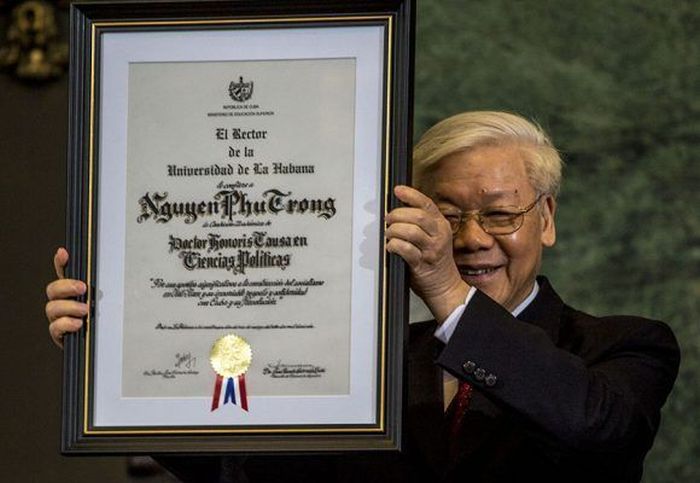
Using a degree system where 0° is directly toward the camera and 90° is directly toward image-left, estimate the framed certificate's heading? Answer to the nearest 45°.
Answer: approximately 0°

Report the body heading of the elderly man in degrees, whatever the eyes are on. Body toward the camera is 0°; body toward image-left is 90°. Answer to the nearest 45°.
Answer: approximately 45°
